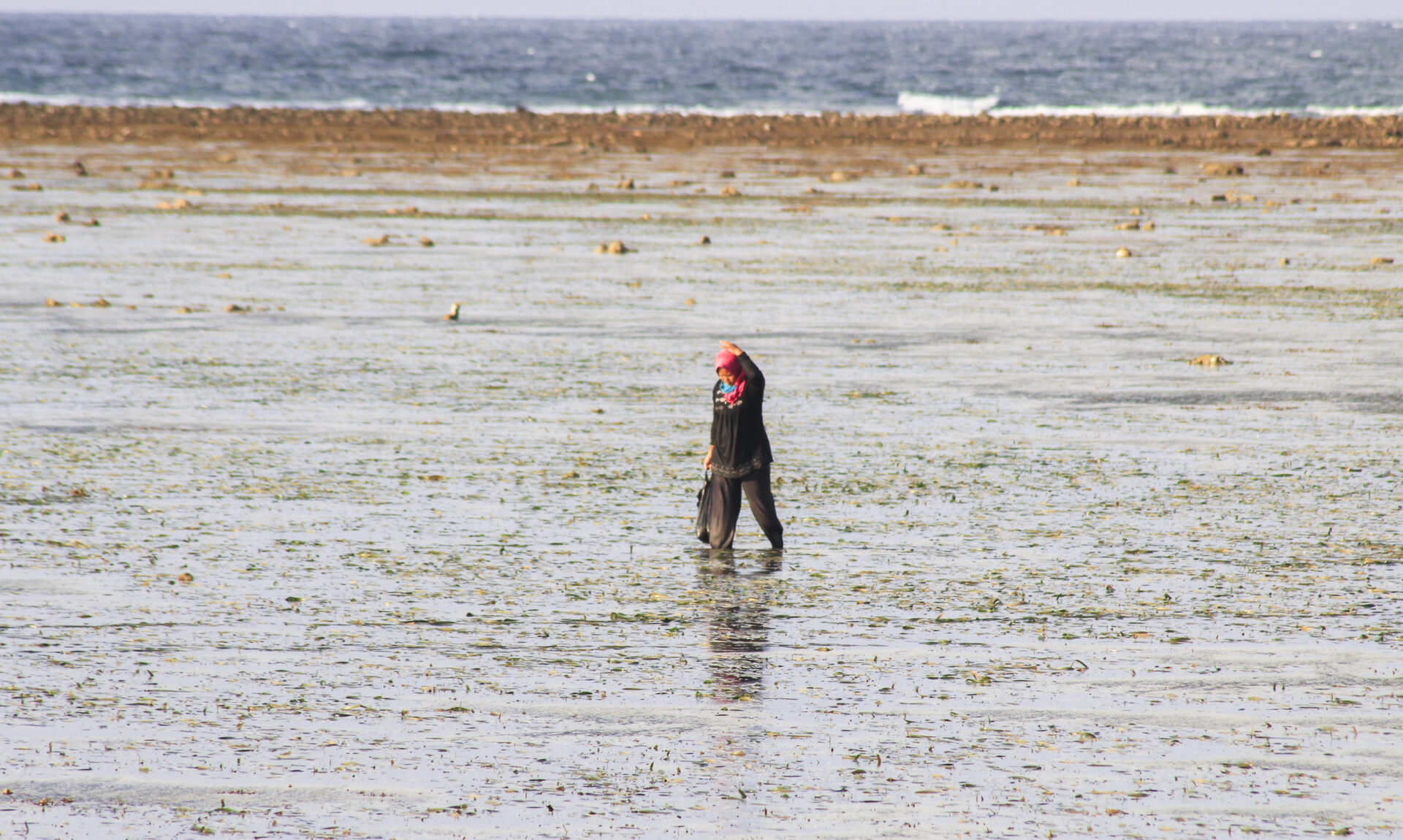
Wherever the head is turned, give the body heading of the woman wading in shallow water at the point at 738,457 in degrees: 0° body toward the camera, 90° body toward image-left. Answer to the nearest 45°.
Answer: approximately 45°
